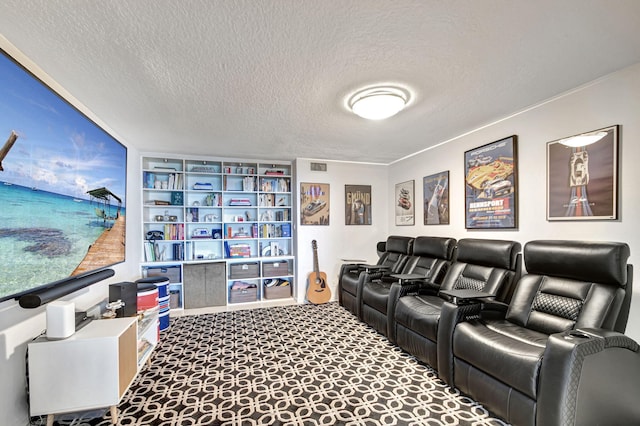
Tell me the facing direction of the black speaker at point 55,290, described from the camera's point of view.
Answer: facing the viewer and to the right of the viewer

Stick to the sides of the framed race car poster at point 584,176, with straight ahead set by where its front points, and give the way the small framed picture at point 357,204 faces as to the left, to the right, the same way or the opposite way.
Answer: to the left

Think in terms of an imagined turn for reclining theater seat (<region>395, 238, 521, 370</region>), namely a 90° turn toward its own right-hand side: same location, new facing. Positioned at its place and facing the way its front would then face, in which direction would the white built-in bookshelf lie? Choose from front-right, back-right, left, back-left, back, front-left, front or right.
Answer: front-left

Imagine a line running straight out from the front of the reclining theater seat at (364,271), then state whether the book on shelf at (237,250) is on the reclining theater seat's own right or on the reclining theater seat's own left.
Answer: on the reclining theater seat's own right

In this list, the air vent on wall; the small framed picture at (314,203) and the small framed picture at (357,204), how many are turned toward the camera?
3

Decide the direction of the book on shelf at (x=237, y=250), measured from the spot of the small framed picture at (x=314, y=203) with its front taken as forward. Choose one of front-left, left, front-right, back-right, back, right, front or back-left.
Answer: right

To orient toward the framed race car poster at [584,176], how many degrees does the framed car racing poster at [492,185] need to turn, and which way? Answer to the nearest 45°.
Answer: approximately 90° to its left

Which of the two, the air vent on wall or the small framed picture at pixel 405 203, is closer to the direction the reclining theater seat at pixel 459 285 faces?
the air vent on wall

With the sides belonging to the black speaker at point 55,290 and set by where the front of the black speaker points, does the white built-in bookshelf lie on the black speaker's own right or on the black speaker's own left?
on the black speaker's own left

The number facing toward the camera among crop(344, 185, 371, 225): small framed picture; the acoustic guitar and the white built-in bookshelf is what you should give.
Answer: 3

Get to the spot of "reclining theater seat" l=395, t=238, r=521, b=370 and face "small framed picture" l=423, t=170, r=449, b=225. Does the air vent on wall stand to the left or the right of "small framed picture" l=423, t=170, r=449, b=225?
left

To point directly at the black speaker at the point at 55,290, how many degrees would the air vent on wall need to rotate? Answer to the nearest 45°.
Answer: approximately 45° to its right

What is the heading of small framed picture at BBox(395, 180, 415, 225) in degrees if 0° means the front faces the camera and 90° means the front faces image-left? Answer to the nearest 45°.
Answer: approximately 45°
